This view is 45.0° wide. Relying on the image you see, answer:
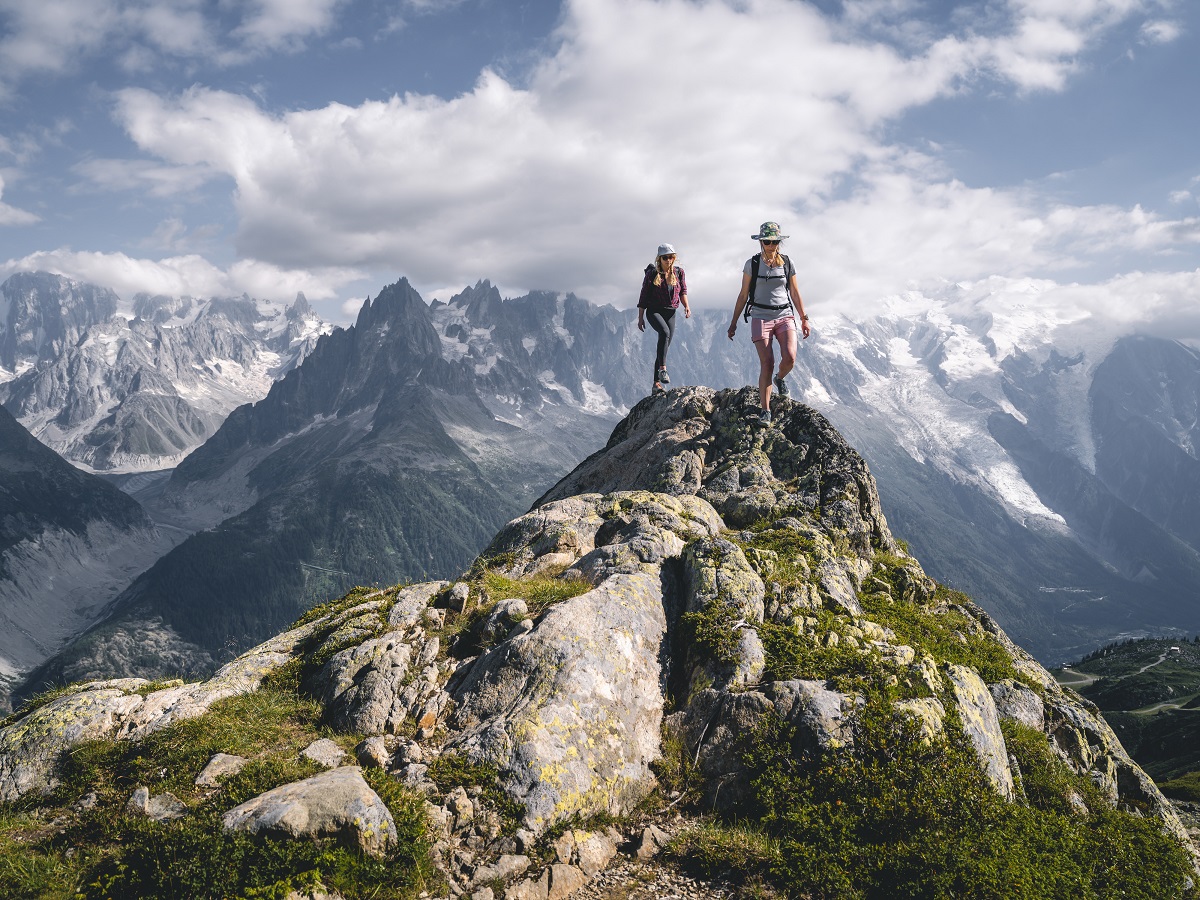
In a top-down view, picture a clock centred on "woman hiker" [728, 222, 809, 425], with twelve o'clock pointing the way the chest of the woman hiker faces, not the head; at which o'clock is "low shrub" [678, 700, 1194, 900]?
The low shrub is roughly at 12 o'clock from the woman hiker.

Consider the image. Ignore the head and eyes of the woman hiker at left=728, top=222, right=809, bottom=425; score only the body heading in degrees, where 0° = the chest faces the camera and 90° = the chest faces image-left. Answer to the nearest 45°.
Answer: approximately 0°

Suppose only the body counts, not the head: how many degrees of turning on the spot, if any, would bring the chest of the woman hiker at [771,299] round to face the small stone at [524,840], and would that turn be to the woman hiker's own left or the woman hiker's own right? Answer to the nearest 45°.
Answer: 0° — they already face it
